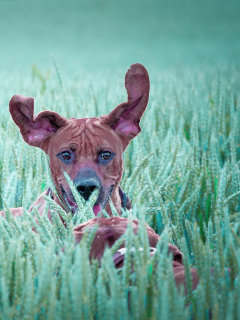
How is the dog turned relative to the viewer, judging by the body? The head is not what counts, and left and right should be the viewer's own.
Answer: facing the viewer
